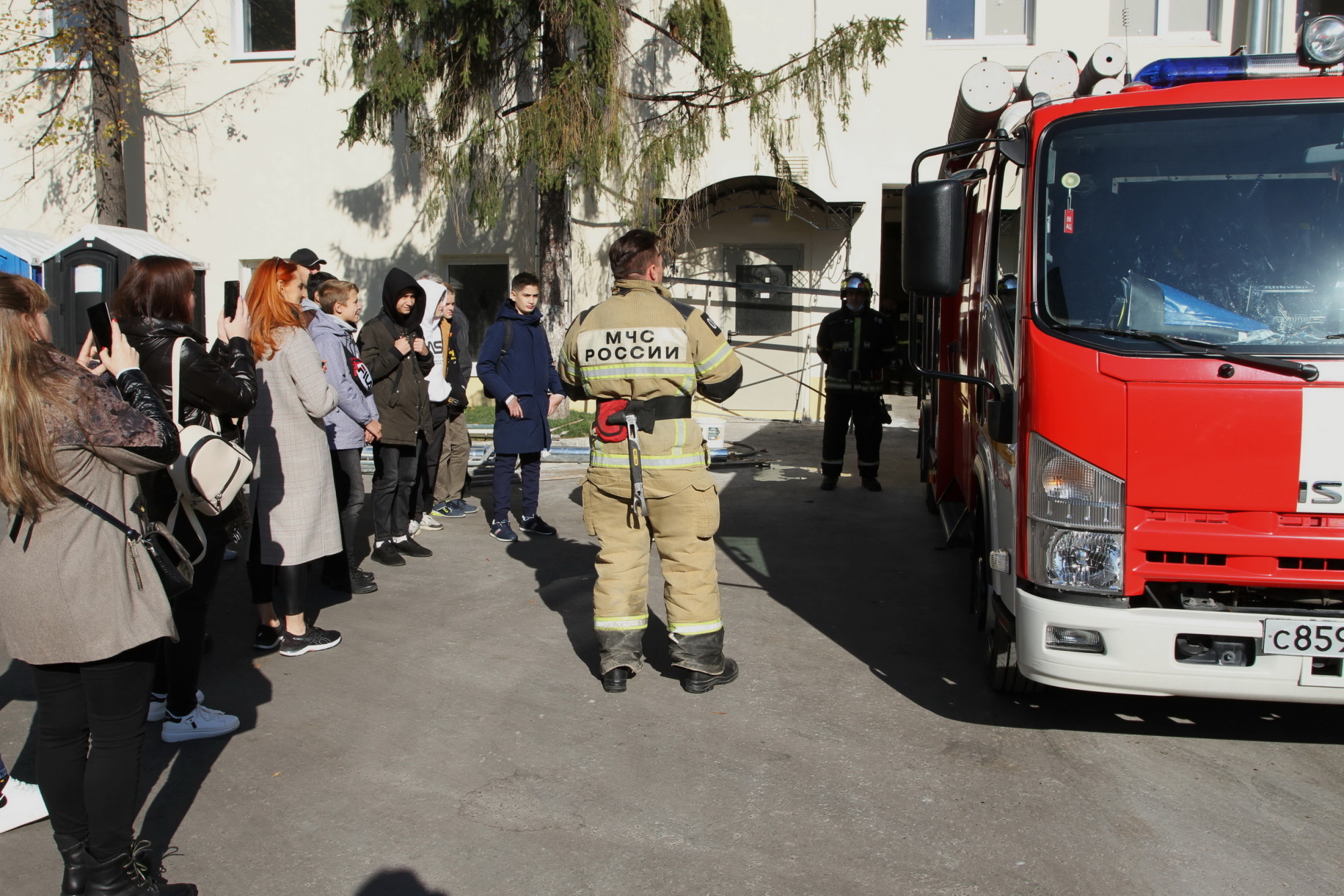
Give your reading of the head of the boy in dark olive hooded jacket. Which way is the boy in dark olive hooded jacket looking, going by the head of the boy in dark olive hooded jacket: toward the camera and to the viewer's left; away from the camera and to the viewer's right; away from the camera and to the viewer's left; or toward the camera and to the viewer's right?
toward the camera and to the viewer's right

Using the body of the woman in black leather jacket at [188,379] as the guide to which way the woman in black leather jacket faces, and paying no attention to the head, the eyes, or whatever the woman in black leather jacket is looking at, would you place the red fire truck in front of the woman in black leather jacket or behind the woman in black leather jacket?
in front

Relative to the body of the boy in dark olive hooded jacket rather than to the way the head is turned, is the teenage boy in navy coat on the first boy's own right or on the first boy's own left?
on the first boy's own left

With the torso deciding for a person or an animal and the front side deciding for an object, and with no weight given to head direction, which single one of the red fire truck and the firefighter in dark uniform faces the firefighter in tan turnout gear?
the firefighter in dark uniform

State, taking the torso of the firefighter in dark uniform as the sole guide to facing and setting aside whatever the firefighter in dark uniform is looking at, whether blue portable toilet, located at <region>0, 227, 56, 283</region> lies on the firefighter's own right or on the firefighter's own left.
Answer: on the firefighter's own right

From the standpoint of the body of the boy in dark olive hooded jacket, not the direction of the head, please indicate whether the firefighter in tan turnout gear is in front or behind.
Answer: in front

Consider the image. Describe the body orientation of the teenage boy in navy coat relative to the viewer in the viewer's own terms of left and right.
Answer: facing the viewer and to the right of the viewer

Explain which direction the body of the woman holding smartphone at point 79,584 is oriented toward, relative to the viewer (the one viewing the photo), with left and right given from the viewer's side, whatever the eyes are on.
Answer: facing away from the viewer and to the right of the viewer

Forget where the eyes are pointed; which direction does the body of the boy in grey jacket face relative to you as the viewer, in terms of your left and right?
facing to the right of the viewer

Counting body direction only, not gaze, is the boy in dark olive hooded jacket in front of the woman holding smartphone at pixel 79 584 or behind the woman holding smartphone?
in front

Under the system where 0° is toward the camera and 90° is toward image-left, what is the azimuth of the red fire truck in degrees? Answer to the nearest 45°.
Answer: approximately 0°

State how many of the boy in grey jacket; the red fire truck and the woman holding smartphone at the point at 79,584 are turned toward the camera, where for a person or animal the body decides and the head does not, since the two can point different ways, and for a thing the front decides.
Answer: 1

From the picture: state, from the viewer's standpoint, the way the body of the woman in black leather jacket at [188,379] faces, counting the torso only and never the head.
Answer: to the viewer's right
